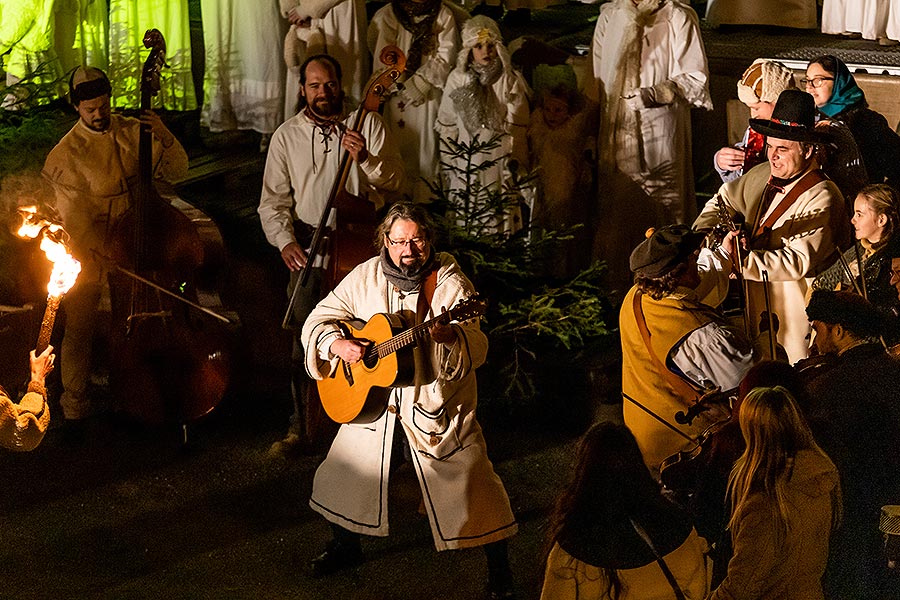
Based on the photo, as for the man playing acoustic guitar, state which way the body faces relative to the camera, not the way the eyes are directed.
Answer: toward the camera

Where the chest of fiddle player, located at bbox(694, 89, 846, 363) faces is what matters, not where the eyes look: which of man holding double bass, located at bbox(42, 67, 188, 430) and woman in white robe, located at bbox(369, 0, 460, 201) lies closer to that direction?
the man holding double bass

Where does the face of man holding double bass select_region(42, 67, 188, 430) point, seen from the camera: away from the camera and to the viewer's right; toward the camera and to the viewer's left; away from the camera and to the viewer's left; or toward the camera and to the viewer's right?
toward the camera and to the viewer's right

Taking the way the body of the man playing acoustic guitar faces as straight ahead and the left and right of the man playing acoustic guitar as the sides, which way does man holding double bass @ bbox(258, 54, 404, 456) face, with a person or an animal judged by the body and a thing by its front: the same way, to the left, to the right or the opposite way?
the same way

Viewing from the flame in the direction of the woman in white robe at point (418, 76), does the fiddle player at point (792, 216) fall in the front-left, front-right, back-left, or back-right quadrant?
front-right

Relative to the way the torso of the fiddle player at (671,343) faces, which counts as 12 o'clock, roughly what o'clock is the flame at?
The flame is roughly at 7 o'clock from the fiddle player.

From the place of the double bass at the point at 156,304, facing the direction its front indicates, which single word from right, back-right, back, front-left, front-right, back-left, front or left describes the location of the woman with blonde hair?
left

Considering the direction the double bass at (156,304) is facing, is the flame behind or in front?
in front

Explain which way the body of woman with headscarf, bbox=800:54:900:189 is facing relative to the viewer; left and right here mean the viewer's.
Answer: facing to the left of the viewer

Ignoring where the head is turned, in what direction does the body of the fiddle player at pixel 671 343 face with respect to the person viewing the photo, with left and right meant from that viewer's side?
facing away from the viewer and to the right of the viewer

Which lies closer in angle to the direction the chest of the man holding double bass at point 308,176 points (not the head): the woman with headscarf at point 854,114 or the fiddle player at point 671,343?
the fiddle player

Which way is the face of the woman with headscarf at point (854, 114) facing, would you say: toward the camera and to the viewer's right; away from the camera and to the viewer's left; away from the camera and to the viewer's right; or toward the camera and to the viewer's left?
toward the camera and to the viewer's left

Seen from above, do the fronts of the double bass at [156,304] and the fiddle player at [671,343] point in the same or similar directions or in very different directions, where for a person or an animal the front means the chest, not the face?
very different directions
